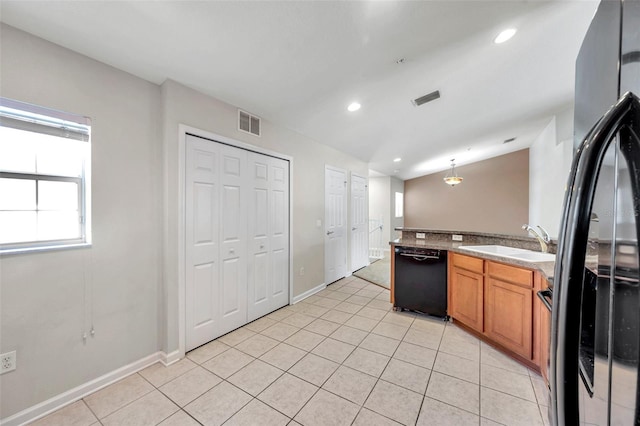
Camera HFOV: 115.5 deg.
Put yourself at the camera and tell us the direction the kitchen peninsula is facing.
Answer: facing the viewer and to the left of the viewer

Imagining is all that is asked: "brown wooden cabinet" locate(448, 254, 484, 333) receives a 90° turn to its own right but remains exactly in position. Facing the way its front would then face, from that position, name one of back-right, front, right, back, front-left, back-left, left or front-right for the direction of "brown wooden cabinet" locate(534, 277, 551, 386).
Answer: back

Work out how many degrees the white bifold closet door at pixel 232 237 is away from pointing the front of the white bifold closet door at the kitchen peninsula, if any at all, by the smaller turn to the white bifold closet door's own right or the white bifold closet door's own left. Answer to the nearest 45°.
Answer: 0° — it already faces it

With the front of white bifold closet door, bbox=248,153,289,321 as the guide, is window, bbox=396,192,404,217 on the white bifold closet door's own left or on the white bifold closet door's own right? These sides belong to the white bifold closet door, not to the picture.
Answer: on the white bifold closet door's own left

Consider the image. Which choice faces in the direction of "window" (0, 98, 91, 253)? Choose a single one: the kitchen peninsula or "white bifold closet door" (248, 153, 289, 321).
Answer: the kitchen peninsula

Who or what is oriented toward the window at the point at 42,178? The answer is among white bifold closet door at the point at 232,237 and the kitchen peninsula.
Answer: the kitchen peninsula

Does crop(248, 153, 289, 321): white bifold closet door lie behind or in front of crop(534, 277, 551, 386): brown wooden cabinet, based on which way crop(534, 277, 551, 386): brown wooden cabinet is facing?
in front

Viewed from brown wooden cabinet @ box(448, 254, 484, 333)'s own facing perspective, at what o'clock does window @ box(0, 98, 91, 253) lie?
The window is roughly at 12 o'clock from the brown wooden cabinet.

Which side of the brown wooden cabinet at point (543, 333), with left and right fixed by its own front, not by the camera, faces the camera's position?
left

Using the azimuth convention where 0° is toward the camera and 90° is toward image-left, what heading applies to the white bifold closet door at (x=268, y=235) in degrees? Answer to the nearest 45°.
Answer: approximately 315°

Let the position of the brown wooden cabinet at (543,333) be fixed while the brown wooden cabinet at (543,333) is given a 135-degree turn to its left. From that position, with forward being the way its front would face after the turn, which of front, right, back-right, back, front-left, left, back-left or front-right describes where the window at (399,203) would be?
back

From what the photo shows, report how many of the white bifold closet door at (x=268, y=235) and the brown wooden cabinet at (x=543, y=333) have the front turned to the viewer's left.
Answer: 1

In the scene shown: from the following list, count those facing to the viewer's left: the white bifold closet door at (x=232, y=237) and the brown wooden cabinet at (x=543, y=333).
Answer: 1

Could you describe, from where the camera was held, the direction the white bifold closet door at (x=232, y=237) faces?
facing the viewer and to the right of the viewer

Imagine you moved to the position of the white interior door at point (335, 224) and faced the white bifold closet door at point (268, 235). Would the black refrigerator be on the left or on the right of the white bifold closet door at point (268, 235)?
left

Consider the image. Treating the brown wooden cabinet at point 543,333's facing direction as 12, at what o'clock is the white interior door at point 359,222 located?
The white interior door is roughly at 1 o'clock from the brown wooden cabinet.
